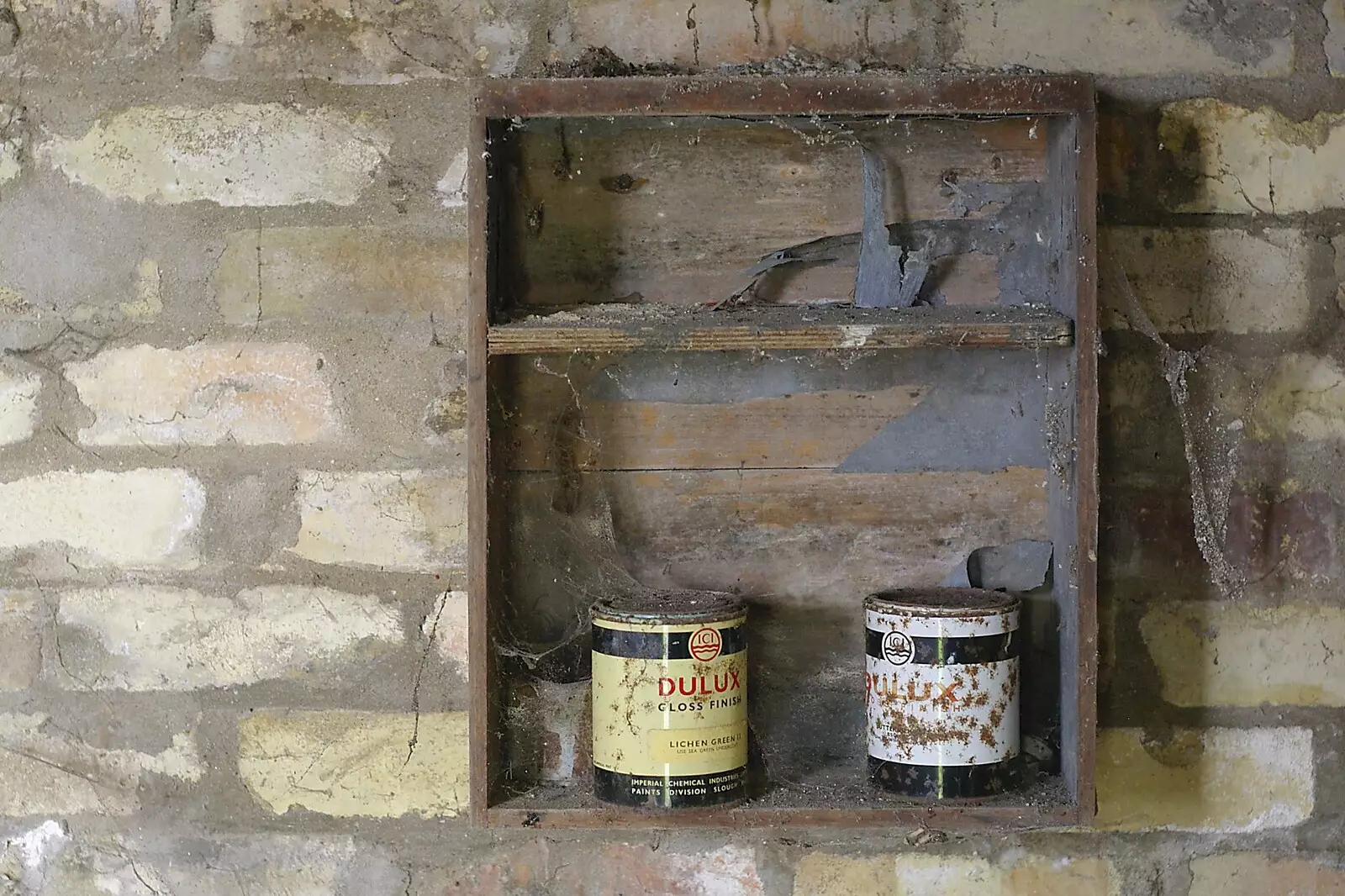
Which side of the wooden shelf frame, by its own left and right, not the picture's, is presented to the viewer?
front
